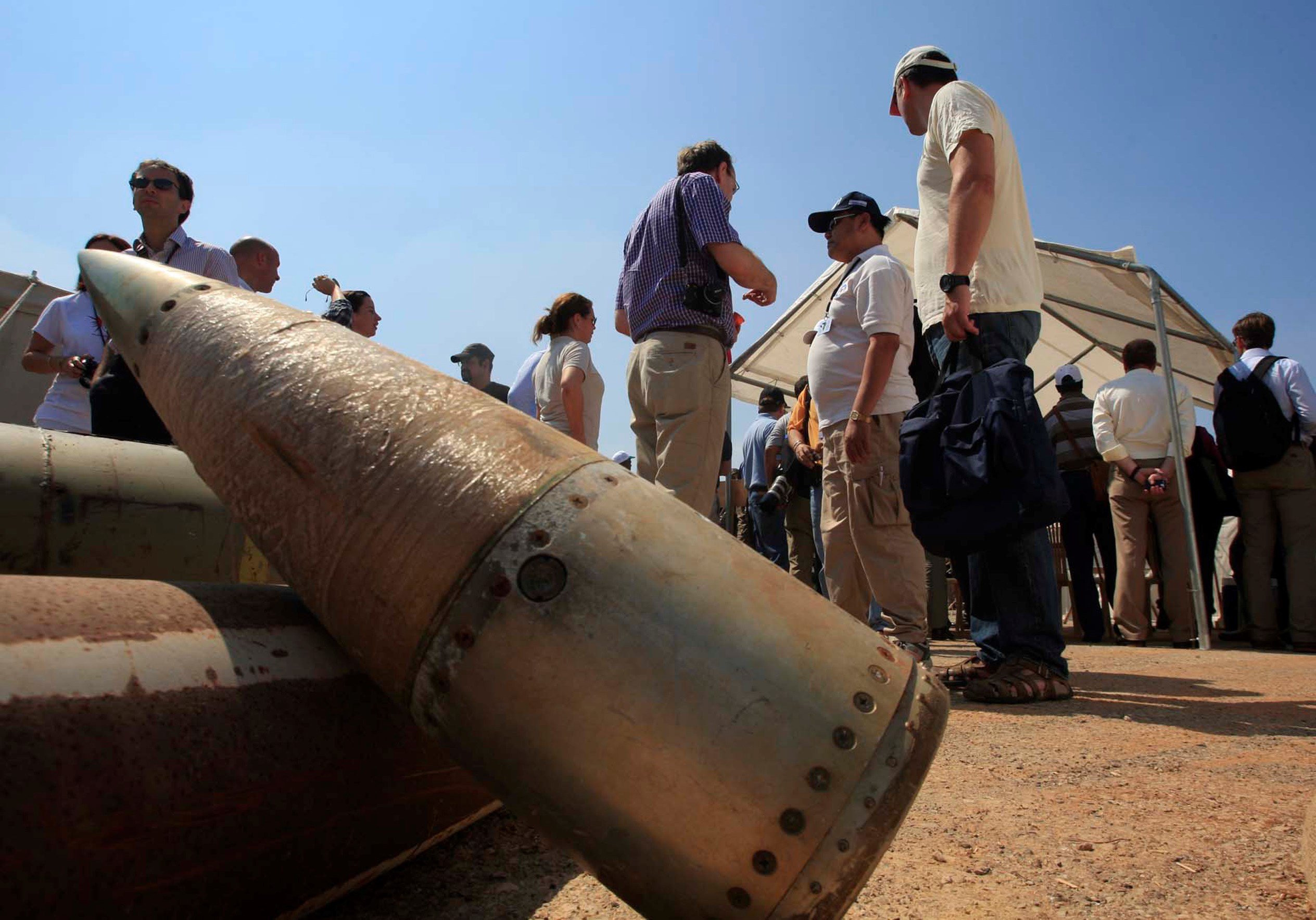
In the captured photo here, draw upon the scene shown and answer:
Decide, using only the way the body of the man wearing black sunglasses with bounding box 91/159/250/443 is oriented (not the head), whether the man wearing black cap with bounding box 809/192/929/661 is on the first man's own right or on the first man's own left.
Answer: on the first man's own left

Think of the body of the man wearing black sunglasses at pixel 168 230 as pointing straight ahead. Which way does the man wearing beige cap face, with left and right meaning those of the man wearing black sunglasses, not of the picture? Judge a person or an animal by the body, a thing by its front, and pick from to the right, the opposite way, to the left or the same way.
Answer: to the right

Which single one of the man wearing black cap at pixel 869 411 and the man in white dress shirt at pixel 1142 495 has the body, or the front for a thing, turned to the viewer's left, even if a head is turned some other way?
the man wearing black cap

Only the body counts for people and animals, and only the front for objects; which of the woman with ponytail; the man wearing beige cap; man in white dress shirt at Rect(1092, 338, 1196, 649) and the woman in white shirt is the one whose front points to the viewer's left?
the man wearing beige cap

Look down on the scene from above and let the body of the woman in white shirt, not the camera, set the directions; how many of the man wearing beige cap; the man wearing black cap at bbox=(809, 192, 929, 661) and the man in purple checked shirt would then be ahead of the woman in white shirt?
3

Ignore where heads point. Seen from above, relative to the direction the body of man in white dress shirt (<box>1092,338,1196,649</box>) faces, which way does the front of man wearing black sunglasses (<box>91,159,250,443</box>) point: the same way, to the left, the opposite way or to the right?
the opposite way

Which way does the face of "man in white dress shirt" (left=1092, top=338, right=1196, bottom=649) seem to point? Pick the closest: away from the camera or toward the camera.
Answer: away from the camera

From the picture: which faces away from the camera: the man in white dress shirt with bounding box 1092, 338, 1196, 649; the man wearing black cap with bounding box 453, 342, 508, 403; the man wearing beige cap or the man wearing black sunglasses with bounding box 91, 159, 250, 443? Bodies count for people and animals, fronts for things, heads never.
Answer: the man in white dress shirt

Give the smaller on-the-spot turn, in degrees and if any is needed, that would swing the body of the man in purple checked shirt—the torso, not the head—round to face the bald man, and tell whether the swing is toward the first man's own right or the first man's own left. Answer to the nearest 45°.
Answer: approximately 90° to the first man's own left

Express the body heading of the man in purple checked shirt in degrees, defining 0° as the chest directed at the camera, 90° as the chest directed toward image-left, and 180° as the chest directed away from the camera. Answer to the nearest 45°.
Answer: approximately 225°

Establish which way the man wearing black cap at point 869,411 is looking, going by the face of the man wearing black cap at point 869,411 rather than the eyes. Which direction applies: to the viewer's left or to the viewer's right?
to the viewer's left

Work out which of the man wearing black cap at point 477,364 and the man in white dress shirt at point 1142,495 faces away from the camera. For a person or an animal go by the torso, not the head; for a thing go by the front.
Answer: the man in white dress shirt

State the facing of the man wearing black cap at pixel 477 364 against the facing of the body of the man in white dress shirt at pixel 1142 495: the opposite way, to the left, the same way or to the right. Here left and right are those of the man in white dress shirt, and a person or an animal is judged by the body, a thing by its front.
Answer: the opposite way
